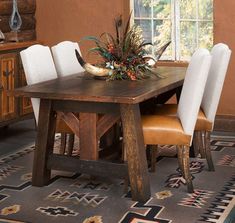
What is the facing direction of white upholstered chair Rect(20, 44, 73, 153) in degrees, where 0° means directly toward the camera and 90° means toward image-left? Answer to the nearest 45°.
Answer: approximately 315°

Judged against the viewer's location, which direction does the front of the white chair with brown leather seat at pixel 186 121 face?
facing to the left of the viewer

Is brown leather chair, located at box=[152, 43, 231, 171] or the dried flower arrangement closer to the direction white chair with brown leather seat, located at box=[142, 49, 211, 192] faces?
the dried flower arrangement

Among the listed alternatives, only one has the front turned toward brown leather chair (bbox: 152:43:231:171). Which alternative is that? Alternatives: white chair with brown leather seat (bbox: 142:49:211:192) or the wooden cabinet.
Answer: the wooden cabinet

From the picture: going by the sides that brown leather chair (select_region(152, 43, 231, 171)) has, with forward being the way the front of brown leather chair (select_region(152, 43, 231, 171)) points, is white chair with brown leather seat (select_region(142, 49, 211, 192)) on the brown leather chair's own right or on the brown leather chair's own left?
on the brown leather chair's own left

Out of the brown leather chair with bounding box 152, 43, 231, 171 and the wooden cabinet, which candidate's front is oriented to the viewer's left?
the brown leather chair

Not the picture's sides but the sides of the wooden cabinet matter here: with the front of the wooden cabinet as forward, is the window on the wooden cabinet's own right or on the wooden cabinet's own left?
on the wooden cabinet's own left

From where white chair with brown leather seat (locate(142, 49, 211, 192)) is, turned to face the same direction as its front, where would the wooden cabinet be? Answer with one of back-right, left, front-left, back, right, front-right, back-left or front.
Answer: front-right

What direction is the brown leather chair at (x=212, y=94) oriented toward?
to the viewer's left

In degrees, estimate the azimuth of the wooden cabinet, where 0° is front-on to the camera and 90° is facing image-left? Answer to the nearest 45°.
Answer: approximately 315°
